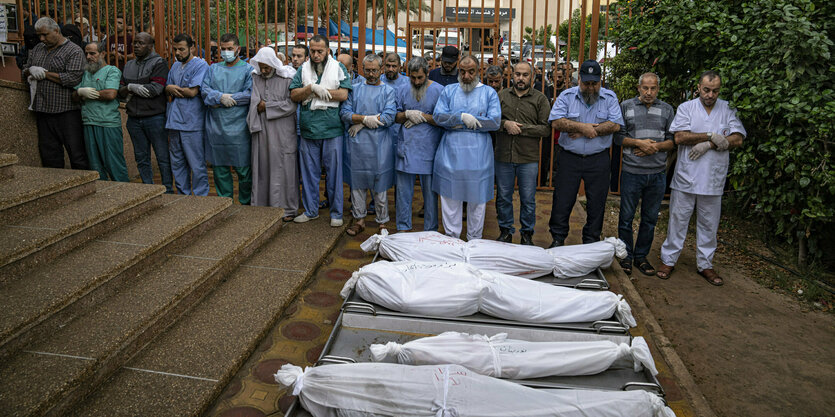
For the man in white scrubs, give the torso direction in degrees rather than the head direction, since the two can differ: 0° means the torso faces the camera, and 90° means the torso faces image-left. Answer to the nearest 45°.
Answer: approximately 0°

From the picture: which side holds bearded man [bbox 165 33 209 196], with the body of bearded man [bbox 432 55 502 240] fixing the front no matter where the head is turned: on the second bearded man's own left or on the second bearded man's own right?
on the second bearded man's own right

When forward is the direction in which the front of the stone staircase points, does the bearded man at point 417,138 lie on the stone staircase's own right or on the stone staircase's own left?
on the stone staircase's own left

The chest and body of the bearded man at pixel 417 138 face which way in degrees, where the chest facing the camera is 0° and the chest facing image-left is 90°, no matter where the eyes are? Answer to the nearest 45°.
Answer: approximately 0°

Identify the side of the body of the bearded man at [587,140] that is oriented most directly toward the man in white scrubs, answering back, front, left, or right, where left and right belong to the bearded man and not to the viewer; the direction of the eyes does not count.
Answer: left

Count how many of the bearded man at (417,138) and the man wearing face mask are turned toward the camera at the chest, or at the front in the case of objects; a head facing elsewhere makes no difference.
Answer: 2

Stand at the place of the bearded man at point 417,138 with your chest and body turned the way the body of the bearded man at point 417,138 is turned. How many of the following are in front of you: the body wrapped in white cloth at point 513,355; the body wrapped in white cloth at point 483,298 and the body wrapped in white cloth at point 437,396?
3

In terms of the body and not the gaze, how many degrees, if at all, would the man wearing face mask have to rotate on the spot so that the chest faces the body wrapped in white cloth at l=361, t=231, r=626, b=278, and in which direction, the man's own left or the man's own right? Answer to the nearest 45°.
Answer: approximately 45° to the man's own left

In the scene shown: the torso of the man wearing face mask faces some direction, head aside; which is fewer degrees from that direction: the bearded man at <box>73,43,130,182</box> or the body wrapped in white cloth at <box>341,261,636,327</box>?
the body wrapped in white cloth
